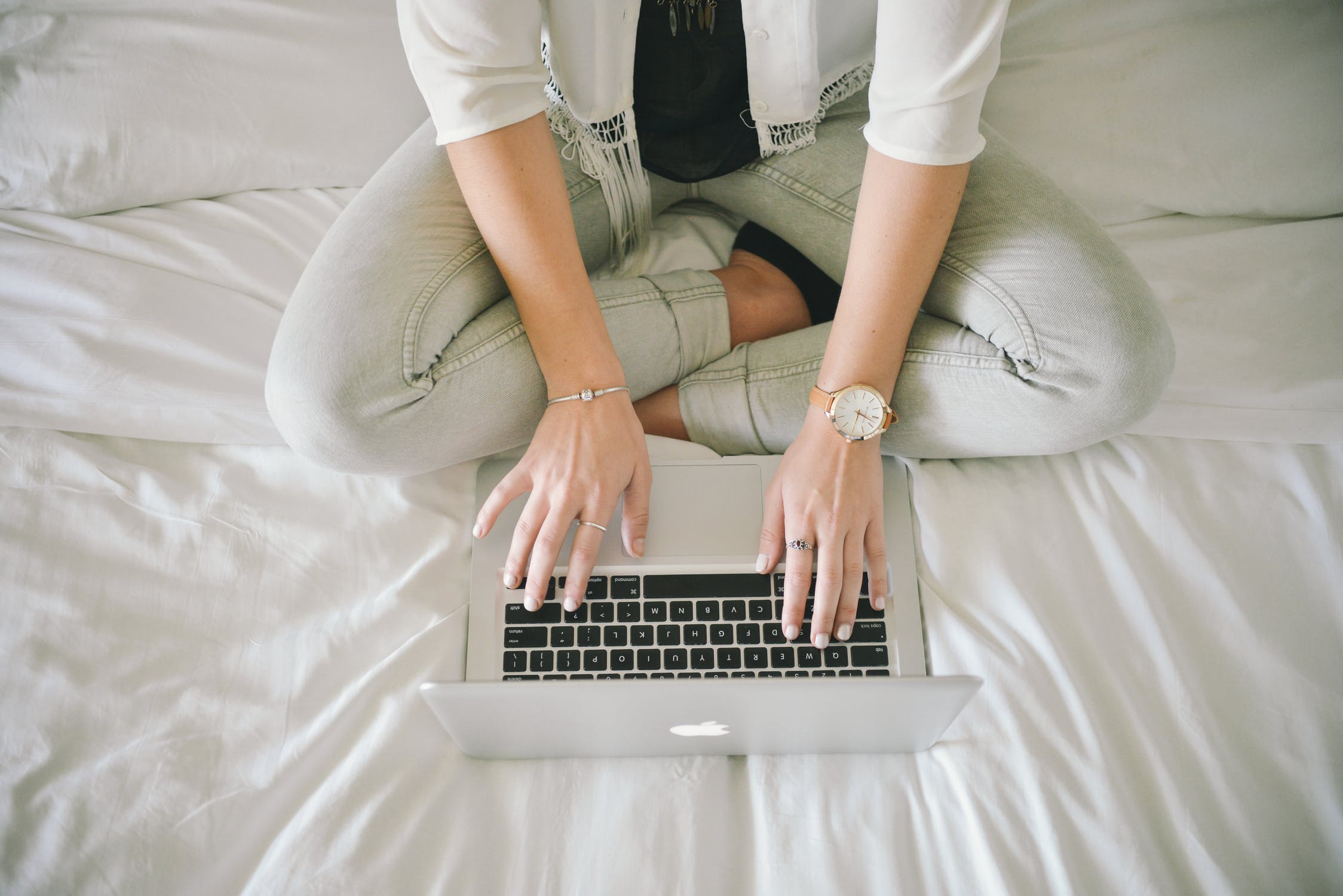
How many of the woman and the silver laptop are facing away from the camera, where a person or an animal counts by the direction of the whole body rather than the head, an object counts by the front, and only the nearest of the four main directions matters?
1

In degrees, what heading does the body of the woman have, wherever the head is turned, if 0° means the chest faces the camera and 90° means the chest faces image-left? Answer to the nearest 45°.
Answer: approximately 0°

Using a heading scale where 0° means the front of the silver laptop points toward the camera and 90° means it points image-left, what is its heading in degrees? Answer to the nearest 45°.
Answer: approximately 180°

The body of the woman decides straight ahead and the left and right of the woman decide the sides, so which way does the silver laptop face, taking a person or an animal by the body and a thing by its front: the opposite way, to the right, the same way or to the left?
the opposite way
